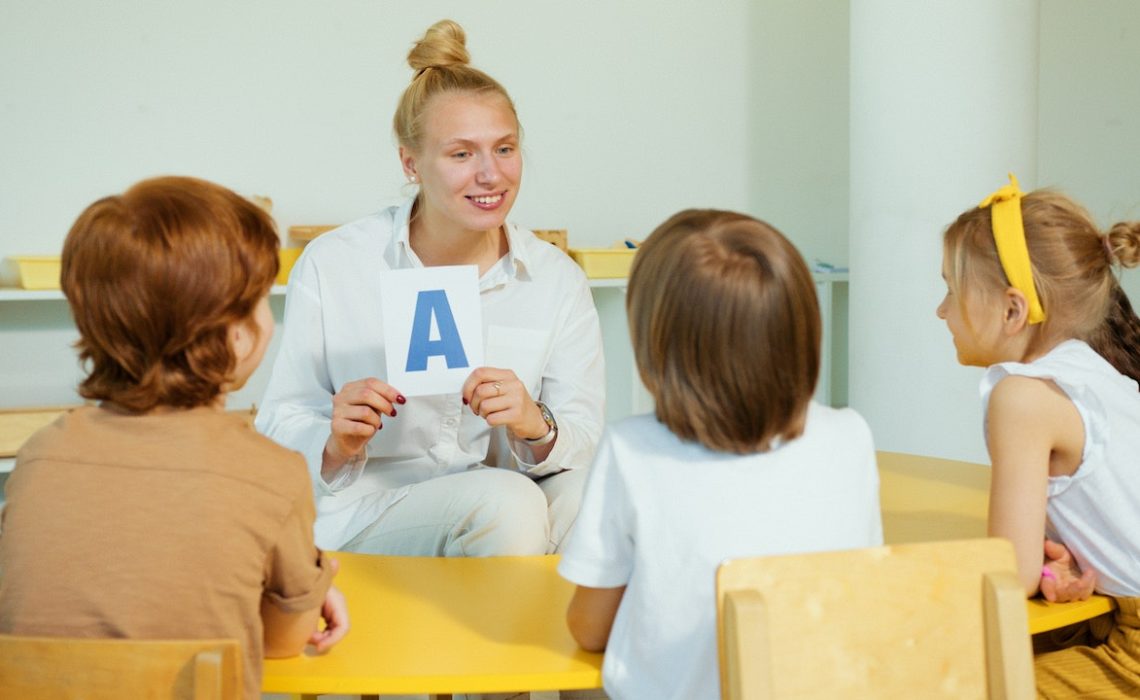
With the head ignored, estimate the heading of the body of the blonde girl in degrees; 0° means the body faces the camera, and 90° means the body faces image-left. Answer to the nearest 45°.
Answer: approximately 90°

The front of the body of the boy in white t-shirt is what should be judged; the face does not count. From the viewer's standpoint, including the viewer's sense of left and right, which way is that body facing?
facing away from the viewer

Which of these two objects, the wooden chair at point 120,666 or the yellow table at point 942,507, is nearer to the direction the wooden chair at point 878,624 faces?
the yellow table

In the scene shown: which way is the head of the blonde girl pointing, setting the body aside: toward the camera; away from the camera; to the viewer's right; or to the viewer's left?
to the viewer's left

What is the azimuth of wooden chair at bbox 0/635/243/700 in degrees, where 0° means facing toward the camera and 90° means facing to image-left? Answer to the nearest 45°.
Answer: approximately 180°

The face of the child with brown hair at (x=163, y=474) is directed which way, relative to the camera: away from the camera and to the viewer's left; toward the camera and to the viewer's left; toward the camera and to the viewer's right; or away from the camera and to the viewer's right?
away from the camera and to the viewer's right

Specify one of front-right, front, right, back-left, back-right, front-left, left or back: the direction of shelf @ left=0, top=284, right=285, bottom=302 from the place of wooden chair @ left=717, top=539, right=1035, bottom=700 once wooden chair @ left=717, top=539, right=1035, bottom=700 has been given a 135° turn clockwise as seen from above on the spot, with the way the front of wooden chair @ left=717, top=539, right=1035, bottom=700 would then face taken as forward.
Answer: back

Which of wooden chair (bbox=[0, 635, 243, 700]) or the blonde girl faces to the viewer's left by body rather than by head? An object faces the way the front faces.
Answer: the blonde girl

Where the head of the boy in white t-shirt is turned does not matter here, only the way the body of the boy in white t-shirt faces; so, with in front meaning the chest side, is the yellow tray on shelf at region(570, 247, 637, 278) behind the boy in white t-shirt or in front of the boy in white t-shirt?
in front

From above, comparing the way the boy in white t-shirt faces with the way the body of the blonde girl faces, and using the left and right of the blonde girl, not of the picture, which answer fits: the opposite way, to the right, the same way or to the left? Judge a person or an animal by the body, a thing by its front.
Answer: to the right

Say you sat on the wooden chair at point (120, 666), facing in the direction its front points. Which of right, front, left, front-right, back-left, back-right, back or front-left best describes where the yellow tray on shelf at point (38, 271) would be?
front

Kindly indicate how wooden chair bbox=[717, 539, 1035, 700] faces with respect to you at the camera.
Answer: facing away from the viewer

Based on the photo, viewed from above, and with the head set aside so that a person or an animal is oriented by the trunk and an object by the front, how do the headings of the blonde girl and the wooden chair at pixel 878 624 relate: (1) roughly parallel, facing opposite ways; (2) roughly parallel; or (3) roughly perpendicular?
roughly perpendicular

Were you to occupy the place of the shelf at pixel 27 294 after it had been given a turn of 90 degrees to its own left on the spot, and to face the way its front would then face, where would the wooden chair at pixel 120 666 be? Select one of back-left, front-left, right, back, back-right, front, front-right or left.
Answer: right

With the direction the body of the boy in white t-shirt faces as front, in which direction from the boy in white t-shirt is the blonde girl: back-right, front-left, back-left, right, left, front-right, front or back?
front-right

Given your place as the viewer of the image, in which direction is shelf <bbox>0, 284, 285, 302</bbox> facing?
facing the viewer

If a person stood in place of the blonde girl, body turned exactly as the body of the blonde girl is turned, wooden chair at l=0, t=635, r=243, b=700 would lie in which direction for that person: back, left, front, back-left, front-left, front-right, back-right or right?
front-left
